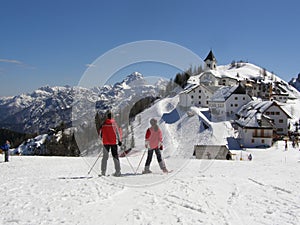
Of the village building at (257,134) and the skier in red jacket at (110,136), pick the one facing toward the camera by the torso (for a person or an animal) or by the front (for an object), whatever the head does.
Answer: the village building

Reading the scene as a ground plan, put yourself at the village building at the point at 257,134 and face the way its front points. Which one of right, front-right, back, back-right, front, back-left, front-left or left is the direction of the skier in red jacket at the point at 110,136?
front

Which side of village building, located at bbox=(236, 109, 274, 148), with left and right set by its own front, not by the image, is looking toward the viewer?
front

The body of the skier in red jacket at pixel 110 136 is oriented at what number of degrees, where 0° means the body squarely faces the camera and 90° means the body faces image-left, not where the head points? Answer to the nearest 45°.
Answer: approximately 180°

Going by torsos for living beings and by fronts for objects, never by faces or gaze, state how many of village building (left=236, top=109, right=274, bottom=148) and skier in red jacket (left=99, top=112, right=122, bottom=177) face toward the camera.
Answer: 1

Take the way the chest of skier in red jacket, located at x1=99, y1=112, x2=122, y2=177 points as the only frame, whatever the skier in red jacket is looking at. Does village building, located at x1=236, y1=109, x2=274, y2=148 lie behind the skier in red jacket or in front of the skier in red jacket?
in front
